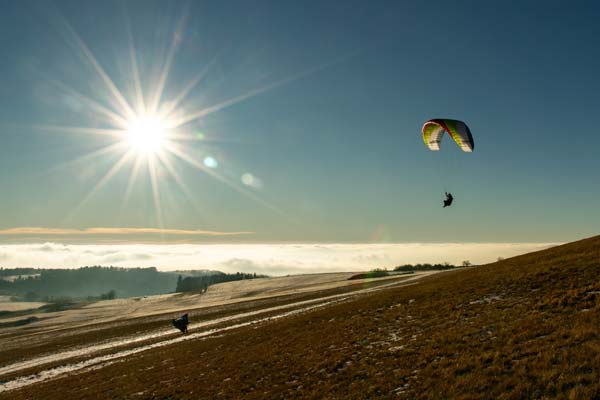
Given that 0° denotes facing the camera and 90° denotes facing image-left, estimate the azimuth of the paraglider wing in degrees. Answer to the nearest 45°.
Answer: approximately 45°
